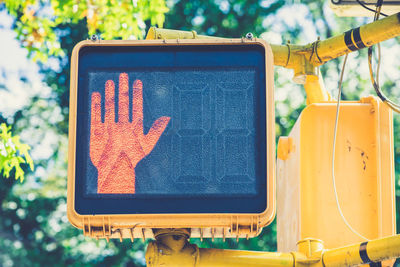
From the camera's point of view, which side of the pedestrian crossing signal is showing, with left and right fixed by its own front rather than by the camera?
front

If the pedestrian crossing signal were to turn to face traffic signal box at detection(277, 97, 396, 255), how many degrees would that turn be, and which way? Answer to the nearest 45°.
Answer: approximately 135° to its left

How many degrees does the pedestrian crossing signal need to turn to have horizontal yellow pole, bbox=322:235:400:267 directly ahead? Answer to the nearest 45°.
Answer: approximately 90° to its left
